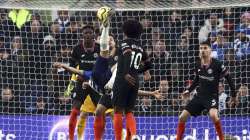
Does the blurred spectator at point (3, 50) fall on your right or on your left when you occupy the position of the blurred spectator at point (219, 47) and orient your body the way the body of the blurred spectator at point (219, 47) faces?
on your right

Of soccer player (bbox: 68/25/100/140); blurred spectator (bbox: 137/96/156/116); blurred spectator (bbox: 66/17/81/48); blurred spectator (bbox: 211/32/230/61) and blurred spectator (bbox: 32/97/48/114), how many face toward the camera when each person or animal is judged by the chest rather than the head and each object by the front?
5

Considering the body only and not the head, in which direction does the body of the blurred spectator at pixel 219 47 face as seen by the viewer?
toward the camera

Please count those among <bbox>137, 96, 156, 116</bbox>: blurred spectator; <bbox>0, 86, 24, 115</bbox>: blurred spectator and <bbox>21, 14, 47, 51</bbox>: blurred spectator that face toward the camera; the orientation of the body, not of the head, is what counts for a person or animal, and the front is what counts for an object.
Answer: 3

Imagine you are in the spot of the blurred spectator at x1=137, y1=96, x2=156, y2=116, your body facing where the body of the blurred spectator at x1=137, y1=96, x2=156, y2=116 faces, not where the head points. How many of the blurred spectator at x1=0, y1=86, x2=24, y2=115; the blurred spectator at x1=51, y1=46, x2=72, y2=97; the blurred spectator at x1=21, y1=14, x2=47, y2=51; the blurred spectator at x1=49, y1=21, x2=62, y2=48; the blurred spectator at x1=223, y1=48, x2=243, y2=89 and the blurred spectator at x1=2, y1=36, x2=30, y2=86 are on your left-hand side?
1

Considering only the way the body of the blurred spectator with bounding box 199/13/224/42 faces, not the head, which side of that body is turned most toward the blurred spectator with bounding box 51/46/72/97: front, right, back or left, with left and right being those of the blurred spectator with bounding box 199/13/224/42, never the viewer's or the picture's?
right

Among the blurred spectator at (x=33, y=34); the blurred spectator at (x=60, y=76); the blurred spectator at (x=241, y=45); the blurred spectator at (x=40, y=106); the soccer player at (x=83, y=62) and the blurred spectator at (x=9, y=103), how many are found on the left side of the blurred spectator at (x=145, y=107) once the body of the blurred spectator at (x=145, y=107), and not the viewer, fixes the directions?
1

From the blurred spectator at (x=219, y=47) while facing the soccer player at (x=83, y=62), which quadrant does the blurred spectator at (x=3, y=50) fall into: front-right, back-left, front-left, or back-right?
front-right

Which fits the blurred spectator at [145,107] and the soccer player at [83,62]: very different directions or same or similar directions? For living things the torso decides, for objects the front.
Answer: same or similar directions

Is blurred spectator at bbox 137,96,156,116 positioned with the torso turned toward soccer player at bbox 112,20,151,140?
yes

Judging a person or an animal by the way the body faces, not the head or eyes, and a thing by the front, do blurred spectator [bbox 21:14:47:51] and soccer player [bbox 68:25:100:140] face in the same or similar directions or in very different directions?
same or similar directions

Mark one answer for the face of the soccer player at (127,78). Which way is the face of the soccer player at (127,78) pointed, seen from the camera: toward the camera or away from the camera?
away from the camera

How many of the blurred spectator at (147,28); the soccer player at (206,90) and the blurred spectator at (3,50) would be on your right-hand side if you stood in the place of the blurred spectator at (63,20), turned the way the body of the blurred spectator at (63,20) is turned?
1

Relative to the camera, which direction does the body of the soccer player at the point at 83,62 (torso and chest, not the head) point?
toward the camera

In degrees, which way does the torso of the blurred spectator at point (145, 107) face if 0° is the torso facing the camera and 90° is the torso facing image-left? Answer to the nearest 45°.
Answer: approximately 0°
